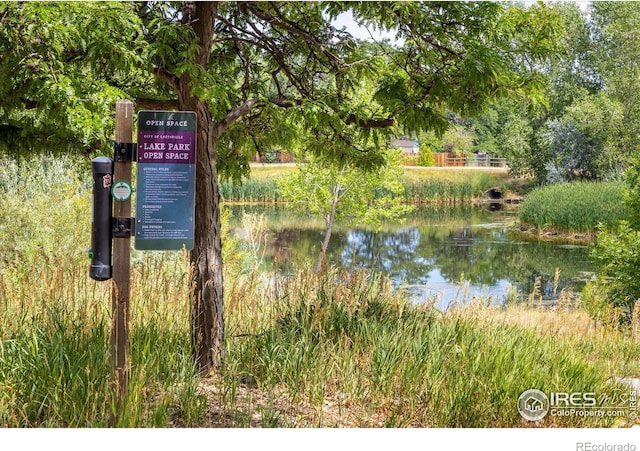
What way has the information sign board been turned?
toward the camera

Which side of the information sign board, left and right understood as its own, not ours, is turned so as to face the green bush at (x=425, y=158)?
back

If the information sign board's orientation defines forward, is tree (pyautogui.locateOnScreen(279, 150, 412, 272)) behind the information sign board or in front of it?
behind

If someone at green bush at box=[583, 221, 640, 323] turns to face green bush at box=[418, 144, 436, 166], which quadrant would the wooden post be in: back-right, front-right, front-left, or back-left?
back-left

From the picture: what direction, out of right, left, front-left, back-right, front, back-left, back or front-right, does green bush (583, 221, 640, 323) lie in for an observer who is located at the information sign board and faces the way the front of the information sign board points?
back-left
